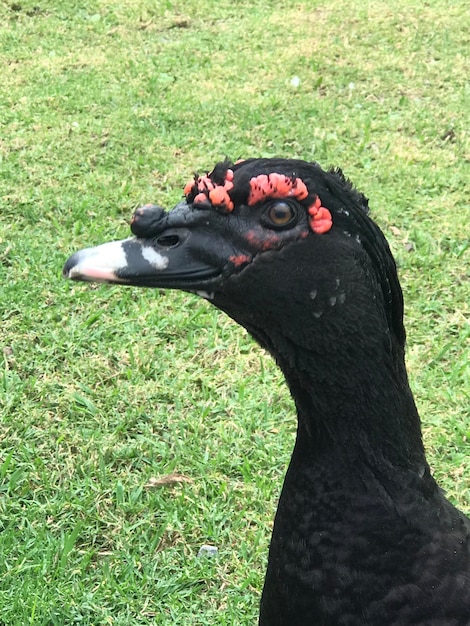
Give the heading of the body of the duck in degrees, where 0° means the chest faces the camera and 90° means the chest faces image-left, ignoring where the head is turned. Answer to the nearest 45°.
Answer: approximately 90°
